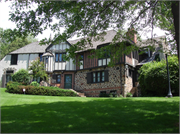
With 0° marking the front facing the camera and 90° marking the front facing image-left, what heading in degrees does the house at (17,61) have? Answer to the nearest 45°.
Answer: approximately 0°

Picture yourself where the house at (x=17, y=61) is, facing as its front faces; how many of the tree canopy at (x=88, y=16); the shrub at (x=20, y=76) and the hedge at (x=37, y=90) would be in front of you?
3

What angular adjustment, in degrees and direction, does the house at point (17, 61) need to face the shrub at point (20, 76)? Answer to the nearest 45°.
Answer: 0° — it already faces it
